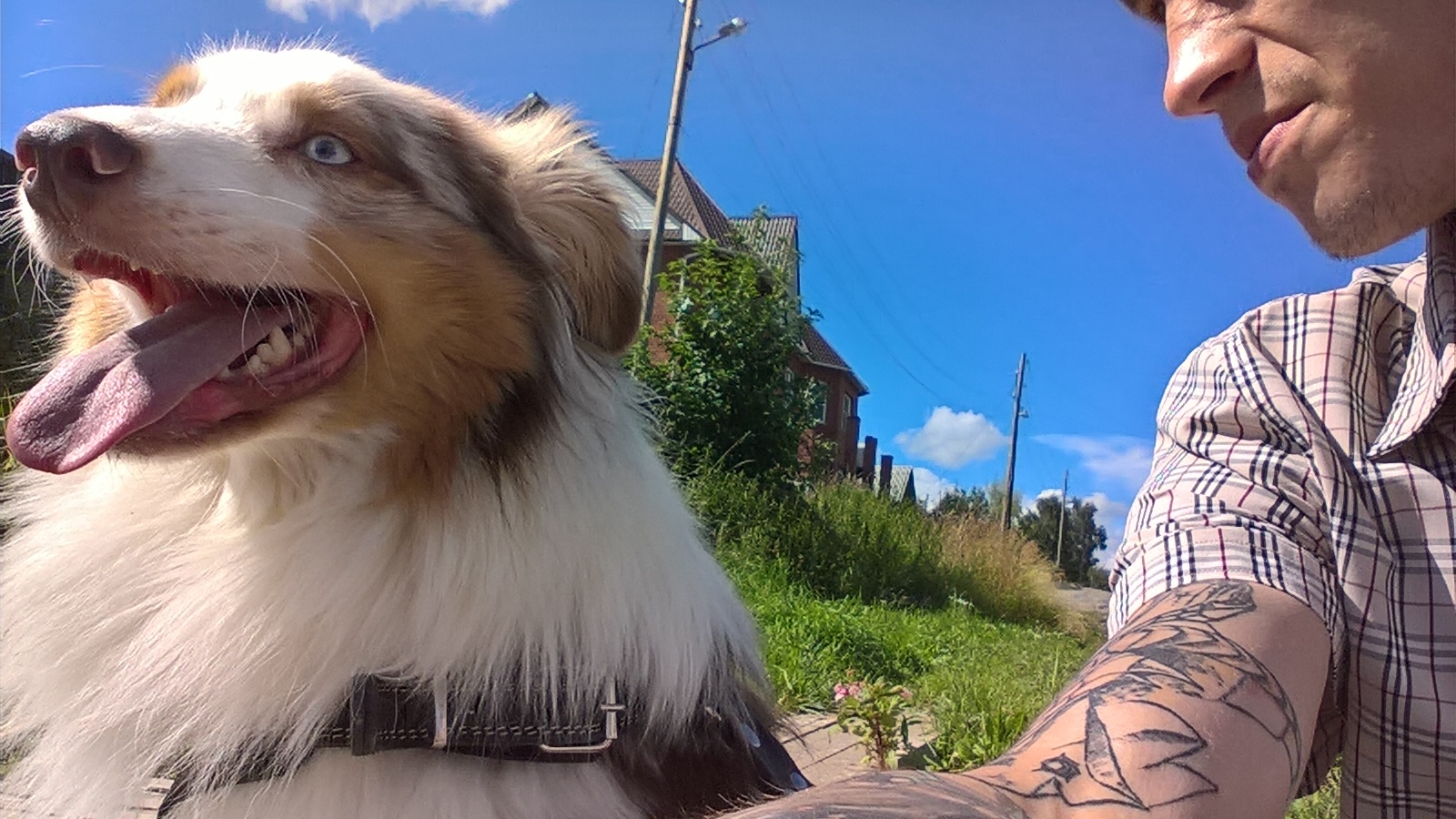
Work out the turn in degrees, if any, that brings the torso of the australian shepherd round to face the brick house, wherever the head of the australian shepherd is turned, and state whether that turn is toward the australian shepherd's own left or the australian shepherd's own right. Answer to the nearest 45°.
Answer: approximately 135° to the australian shepherd's own right

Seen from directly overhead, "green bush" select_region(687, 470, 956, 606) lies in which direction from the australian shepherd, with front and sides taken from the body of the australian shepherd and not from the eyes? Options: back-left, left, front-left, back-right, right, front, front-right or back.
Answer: back

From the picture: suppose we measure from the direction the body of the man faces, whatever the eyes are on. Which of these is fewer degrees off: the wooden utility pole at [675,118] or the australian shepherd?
the australian shepherd

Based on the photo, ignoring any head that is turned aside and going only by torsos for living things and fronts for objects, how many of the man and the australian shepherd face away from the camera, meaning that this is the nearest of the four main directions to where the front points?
0

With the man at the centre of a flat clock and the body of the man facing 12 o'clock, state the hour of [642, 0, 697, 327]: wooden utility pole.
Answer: The wooden utility pole is roughly at 5 o'clock from the man.

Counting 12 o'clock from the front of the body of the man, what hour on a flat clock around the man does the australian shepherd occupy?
The australian shepherd is roughly at 3 o'clock from the man.

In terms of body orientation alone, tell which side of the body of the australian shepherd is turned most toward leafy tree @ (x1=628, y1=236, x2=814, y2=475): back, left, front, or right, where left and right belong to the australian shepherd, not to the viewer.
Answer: back

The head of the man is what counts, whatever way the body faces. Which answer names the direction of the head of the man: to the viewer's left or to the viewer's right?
to the viewer's left

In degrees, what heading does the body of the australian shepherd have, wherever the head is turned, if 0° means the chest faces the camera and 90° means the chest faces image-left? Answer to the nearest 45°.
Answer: approximately 45°

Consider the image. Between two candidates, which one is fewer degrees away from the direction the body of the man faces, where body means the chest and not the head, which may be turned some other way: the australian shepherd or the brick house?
the australian shepherd

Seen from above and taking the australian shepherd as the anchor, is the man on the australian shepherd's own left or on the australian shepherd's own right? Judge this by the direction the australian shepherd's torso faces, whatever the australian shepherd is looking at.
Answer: on the australian shepherd's own left
